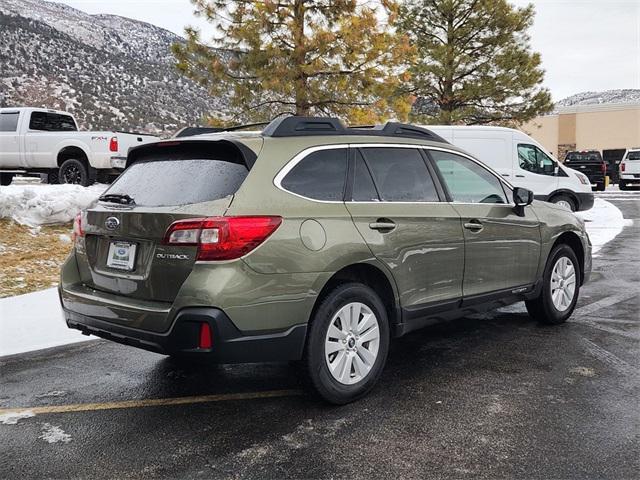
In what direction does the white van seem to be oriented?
to the viewer's right

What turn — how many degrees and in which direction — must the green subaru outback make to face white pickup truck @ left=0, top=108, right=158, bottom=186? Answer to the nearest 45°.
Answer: approximately 90° to its left

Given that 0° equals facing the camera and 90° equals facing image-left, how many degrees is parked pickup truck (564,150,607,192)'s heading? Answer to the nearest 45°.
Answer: approximately 180°

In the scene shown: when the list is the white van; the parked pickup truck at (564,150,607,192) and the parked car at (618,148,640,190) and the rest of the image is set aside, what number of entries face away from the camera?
2

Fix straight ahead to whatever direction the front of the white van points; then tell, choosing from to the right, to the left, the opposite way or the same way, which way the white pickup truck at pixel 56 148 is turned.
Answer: the opposite way

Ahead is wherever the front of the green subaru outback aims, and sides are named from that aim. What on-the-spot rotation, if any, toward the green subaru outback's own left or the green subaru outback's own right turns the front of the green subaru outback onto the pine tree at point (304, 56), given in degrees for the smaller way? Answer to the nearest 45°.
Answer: approximately 45° to the green subaru outback's own left

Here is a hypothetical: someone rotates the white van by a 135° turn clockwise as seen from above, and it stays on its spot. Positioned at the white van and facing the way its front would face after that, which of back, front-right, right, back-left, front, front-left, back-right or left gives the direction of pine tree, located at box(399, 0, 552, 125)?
back-right

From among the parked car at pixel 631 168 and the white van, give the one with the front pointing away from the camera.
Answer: the parked car

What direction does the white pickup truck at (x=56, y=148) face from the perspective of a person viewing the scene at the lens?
facing away from the viewer and to the left of the viewer

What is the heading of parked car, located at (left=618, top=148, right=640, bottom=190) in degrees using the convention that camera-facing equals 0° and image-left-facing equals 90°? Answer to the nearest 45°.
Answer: approximately 180°

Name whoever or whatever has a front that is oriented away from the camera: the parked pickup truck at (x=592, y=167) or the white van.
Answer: the parked pickup truck

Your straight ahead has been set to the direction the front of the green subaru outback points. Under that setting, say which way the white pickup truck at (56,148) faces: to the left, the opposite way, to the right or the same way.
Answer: to the left
